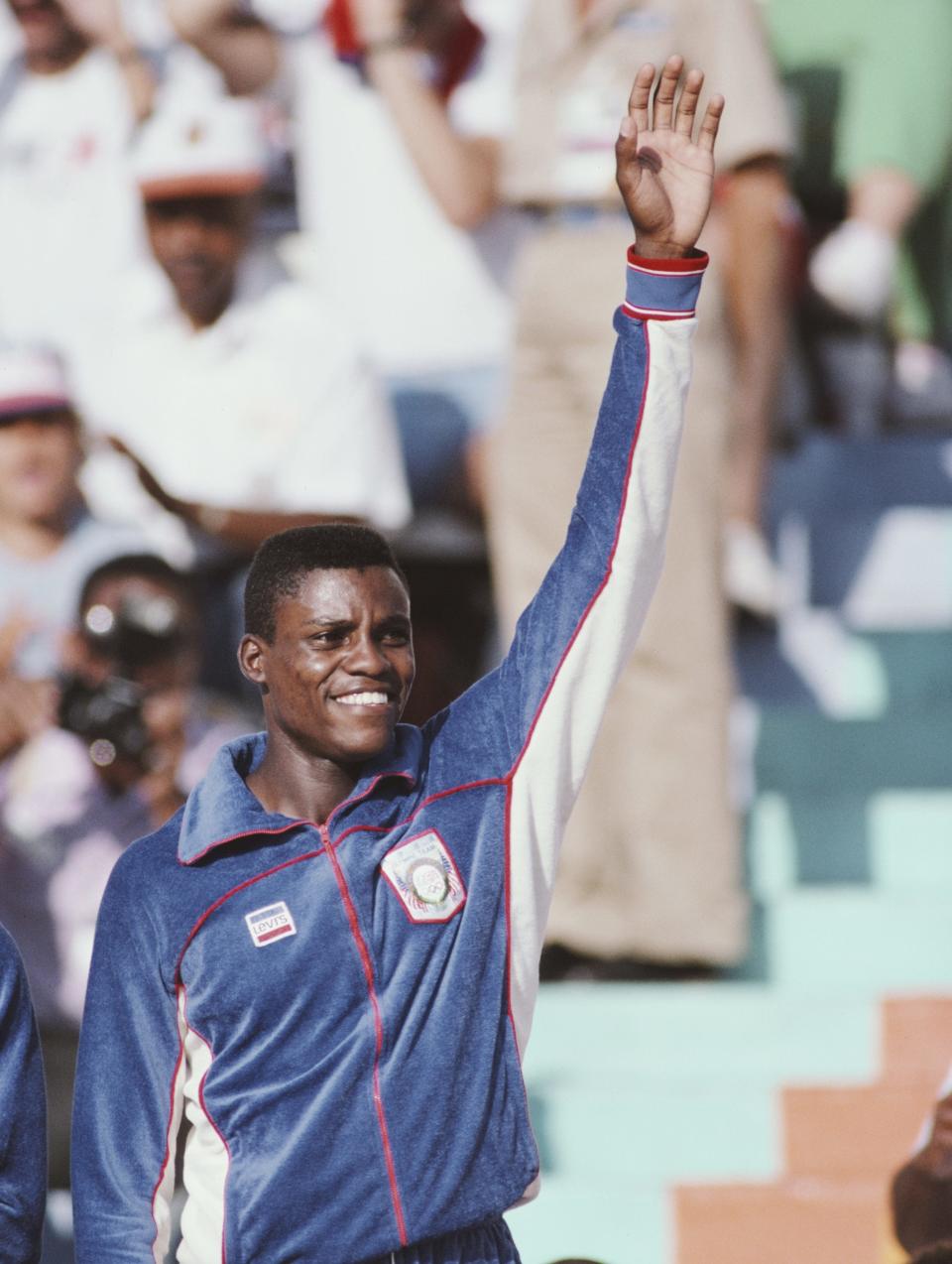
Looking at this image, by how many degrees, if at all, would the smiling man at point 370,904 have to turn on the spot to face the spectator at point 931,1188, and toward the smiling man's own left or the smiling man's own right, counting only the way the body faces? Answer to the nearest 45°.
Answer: approximately 135° to the smiling man's own left

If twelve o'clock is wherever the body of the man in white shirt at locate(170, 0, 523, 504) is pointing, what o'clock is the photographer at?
The photographer is roughly at 1 o'clock from the man in white shirt.

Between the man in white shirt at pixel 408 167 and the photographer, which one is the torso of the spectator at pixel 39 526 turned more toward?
the photographer

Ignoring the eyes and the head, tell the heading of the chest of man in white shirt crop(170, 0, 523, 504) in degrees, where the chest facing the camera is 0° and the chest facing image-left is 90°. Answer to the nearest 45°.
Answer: approximately 0°

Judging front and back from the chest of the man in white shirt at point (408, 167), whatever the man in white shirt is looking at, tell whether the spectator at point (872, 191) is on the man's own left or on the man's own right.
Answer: on the man's own left

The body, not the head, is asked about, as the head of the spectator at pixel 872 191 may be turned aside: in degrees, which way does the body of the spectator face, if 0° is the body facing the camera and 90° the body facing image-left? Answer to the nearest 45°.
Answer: approximately 0°

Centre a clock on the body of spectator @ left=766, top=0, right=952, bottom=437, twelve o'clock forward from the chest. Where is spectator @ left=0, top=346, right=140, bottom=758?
spectator @ left=0, top=346, right=140, bottom=758 is roughly at 2 o'clock from spectator @ left=766, top=0, right=952, bottom=437.
